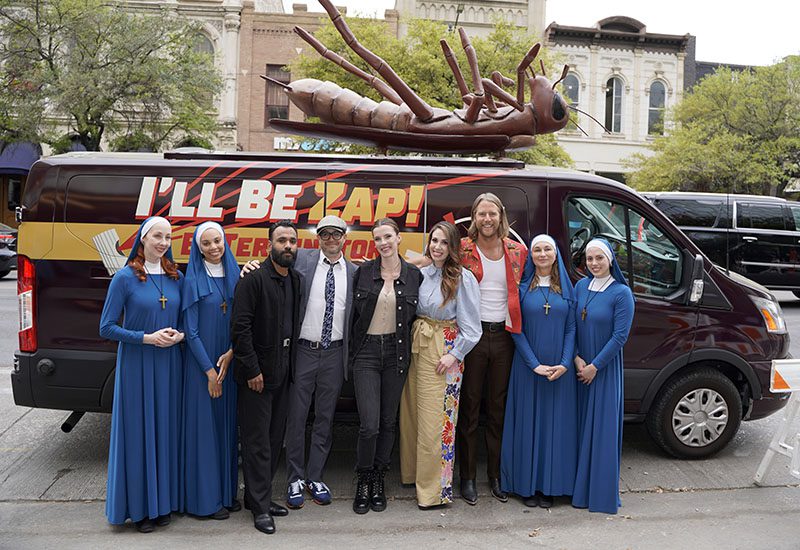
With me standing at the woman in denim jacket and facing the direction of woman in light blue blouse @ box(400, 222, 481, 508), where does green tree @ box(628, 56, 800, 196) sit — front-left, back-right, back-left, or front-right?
front-left

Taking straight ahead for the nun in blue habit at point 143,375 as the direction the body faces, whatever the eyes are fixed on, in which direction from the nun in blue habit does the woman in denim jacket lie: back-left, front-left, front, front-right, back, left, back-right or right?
front-left

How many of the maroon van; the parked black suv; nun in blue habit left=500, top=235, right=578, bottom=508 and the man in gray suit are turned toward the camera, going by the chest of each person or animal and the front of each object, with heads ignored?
2

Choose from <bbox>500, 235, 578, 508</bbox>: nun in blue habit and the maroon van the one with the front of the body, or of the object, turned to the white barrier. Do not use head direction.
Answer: the maroon van

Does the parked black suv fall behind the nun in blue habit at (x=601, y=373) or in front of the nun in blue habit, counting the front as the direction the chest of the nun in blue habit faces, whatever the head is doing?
behind

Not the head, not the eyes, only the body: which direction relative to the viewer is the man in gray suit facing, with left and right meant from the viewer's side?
facing the viewer

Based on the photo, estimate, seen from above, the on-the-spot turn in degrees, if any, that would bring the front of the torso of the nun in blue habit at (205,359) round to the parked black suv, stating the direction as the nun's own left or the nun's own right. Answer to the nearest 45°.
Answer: approximately 90° to the nun's own left

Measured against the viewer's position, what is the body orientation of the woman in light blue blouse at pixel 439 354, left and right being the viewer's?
facing the viewer and to the left of the viewer

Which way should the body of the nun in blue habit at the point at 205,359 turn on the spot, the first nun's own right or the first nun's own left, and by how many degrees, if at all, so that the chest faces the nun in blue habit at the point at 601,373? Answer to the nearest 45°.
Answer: approximately 45° to the first nun's own left

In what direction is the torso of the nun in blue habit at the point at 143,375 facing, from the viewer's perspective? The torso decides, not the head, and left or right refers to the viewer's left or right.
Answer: facing the viewer and to the right of the viewer

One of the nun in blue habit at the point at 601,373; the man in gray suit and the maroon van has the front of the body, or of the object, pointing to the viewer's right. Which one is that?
the maroon van

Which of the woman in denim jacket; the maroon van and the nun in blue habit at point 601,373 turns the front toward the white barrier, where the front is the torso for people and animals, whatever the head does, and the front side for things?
the maroon van

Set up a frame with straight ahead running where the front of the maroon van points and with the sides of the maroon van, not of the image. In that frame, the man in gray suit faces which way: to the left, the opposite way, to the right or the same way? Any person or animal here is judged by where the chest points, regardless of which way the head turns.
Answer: to the right

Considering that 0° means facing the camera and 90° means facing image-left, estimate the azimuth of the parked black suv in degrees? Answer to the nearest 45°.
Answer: approximately 270°

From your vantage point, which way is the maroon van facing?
to the viewer's right
